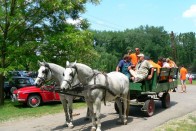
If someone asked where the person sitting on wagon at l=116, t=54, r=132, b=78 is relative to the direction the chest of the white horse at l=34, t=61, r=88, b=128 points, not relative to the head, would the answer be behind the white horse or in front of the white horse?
behind

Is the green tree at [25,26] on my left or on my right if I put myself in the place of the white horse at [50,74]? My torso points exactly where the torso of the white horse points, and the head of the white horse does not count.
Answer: on my right

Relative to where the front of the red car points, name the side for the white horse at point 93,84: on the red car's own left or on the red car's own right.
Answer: on the red car's own left

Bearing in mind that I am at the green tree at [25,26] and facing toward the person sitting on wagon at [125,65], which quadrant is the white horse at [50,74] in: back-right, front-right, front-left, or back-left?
front-right

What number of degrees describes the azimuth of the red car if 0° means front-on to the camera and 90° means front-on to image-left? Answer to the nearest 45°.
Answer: approximately 45°
